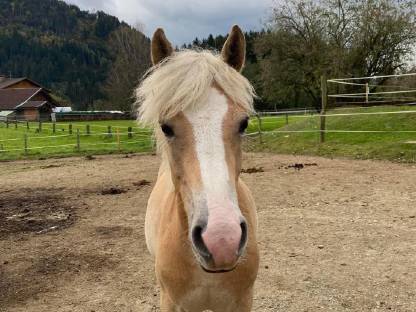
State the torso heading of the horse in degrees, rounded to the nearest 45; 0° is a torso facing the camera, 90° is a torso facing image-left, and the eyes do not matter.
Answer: approximately 0°

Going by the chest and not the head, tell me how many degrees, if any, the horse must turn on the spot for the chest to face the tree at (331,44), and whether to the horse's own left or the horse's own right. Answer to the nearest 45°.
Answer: approximately 180°
